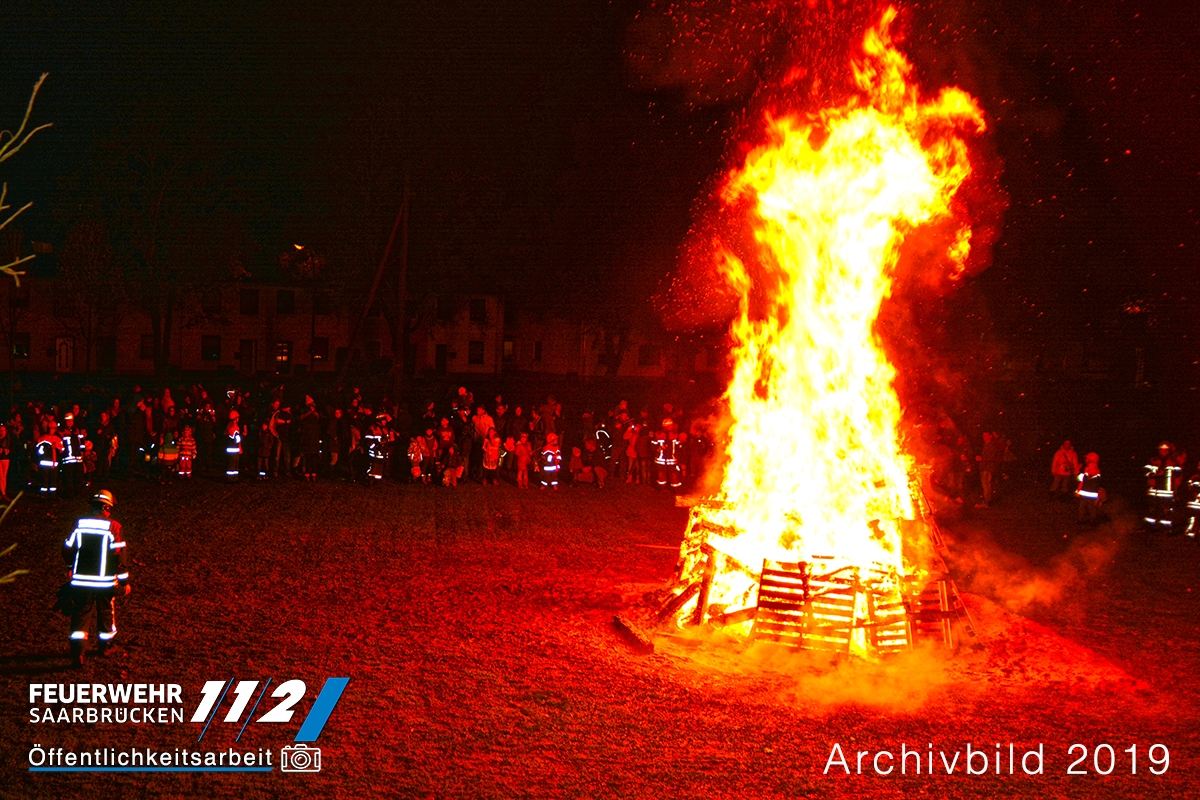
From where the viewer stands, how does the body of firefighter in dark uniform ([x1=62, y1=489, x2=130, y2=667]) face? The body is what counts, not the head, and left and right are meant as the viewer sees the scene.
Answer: facing away from the viewer and to the right of the viewer

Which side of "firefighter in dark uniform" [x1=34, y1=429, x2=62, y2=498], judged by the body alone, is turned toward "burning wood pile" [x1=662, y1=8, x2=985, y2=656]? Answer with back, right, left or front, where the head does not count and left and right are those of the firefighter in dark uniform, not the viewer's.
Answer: front

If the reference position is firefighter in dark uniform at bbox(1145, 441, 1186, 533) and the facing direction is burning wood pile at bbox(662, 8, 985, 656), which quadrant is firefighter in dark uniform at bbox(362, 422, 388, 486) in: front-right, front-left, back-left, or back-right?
front-right

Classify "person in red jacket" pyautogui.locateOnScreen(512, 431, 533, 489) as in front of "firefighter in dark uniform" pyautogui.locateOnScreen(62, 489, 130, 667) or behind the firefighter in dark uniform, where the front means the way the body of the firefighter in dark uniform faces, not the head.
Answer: in front

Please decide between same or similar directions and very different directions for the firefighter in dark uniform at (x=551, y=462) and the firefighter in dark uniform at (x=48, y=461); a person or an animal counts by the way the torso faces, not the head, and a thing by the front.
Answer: same or similar directions

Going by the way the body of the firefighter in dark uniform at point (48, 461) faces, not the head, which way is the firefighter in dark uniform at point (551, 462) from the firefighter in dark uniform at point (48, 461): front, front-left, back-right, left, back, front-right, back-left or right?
front-left

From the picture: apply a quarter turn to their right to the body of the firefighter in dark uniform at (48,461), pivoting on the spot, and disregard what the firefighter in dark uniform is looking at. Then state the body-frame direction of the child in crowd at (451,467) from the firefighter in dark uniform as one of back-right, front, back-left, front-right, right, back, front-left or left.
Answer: back-left

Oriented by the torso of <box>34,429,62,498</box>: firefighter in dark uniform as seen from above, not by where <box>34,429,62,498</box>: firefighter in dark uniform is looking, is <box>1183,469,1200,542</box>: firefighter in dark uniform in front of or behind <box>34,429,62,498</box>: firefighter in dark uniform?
in front

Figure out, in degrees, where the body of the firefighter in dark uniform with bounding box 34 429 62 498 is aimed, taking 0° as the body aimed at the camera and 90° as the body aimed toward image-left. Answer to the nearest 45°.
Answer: approximately 315°
